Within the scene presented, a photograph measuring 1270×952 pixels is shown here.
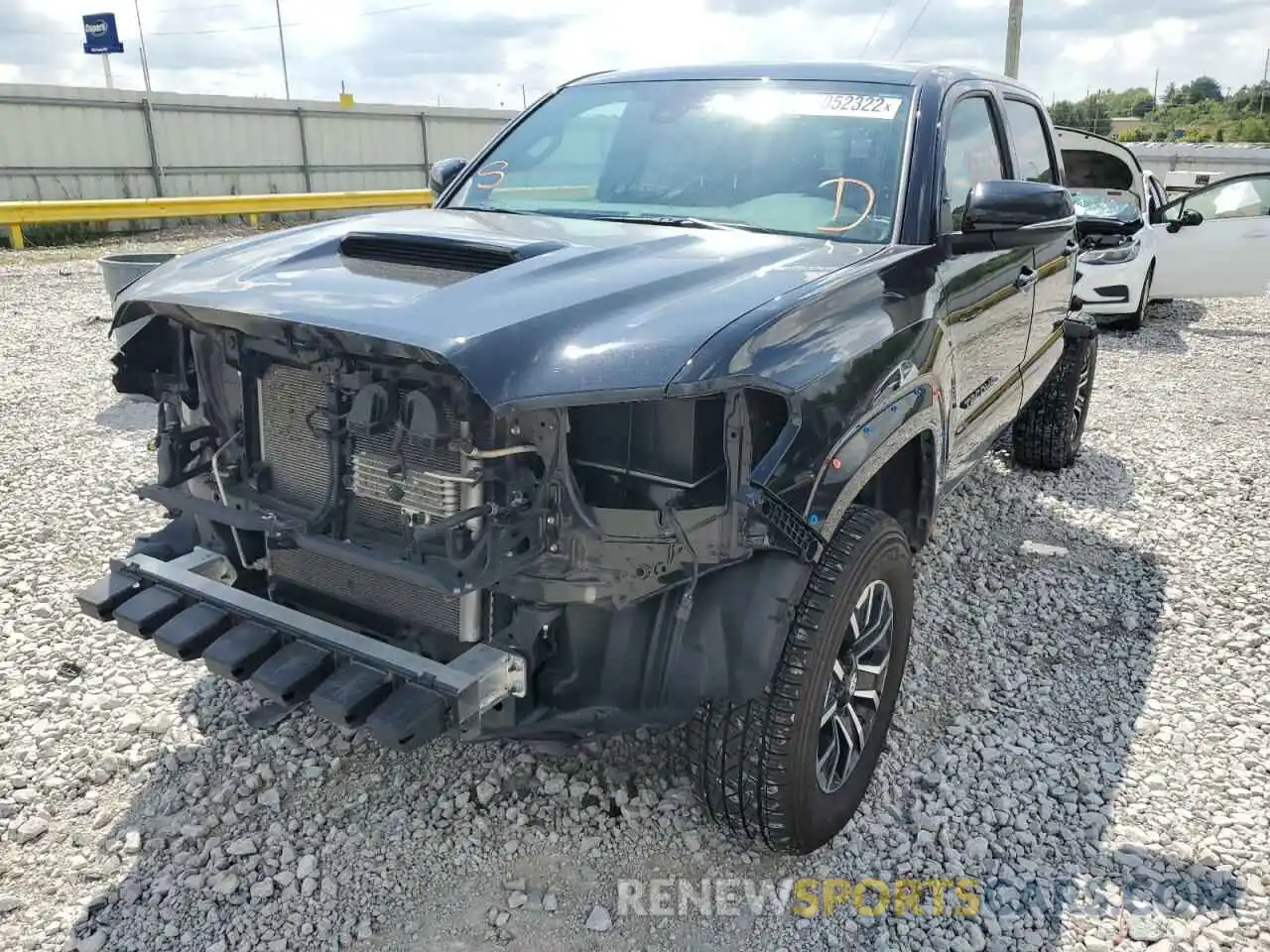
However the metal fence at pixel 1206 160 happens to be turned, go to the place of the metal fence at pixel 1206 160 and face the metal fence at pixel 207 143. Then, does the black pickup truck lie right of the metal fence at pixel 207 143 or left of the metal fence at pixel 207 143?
left

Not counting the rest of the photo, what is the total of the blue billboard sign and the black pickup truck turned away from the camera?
0

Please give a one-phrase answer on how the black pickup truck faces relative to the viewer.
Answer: facing the viewer and to the left of the viewer

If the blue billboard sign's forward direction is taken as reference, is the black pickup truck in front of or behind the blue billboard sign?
in front

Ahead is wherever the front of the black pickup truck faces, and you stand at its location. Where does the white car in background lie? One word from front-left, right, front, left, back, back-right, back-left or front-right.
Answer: back

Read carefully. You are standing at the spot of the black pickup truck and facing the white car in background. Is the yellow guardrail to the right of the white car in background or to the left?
left

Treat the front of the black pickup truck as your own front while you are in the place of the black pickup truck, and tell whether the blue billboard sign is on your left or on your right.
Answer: on your right

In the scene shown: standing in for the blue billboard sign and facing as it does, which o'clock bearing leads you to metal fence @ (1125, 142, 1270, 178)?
The metal fence is roughly at 10 o'clock from the blue billboard sign.

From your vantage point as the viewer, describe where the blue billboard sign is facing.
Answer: facing the viewer

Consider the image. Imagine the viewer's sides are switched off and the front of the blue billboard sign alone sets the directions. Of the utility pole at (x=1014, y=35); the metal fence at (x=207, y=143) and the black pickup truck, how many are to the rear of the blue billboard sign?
0

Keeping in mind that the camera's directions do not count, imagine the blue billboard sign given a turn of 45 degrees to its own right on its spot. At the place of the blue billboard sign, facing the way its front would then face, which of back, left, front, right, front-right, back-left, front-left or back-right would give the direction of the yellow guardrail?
front-left

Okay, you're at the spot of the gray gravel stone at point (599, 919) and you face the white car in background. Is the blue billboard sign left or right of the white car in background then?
left

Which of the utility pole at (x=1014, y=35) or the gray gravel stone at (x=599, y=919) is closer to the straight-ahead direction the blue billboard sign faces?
the gray gravel stone

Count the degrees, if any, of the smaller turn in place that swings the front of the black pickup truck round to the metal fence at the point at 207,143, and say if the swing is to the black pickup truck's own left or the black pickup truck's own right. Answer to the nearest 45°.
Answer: approximately 135° to the black pickup truck's own right

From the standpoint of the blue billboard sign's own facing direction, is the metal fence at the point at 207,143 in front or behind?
in front

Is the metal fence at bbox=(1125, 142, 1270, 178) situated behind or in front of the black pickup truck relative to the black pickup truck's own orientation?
behind
